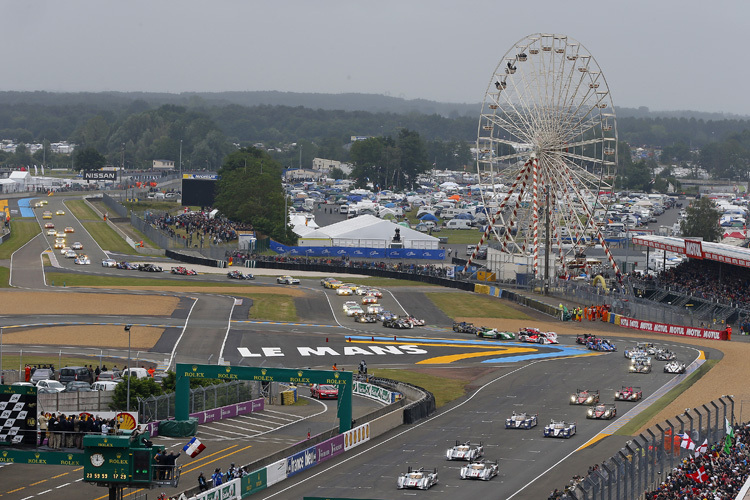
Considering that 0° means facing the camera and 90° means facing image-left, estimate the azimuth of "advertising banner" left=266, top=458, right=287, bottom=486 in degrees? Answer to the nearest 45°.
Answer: approximately 315°

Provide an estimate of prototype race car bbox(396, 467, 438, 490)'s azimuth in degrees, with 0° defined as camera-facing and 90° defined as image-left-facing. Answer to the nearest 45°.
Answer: approximately 45°

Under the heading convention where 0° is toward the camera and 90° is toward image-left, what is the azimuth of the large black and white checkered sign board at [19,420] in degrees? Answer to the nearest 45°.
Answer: approximately 0°

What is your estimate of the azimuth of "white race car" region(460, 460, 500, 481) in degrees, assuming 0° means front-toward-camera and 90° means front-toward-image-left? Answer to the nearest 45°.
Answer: approximately 45°

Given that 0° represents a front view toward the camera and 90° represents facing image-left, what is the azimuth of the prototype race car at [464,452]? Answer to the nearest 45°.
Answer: approximately 45°

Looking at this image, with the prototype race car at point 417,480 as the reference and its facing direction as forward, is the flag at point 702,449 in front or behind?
behind

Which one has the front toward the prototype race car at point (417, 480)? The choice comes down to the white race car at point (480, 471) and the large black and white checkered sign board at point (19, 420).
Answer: the white race car

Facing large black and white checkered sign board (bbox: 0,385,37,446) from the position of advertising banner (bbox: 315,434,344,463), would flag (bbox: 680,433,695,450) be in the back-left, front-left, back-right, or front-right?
back-left

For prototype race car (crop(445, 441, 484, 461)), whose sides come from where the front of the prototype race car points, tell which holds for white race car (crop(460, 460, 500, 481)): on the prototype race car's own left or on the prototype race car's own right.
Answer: on the prototype race car's own left

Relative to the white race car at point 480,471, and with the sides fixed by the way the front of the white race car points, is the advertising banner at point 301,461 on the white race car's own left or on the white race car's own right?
on the white race car's own right

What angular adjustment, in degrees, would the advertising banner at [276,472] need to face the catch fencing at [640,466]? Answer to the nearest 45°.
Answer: approximately 45° to its left

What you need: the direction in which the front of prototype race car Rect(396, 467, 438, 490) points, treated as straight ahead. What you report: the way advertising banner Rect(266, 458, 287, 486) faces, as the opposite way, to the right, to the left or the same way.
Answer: to the left

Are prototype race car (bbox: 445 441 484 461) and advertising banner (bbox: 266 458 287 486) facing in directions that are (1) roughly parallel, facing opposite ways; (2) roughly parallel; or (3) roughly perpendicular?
roughly perpendicular

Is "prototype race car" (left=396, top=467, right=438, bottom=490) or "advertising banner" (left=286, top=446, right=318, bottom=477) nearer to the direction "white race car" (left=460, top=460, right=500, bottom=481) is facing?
the prototype race car

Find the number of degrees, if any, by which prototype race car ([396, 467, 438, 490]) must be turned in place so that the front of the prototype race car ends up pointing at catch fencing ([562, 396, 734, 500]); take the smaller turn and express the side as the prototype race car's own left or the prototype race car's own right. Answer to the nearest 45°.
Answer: approximately 135° to the prototype race car's own left
